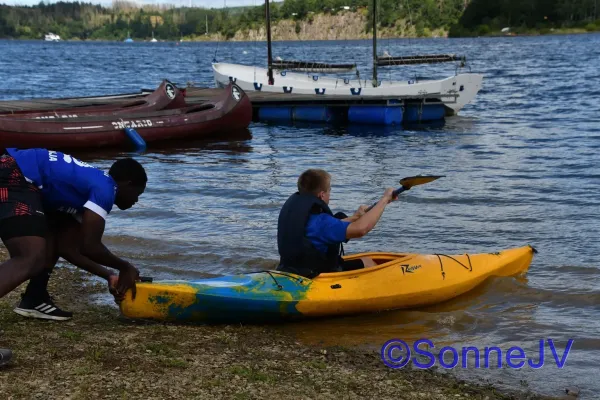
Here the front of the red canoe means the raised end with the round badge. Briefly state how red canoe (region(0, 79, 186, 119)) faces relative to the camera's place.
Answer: facing to the right of the viewer

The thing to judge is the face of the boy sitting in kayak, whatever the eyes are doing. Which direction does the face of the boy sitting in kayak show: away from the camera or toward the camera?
away from the camera

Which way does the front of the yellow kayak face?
to the viewer's right

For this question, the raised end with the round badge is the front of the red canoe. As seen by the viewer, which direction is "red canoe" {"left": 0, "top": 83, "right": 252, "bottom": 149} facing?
to the viewer's right

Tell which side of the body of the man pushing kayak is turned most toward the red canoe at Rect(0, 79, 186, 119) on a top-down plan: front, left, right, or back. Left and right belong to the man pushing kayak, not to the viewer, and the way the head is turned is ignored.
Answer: left

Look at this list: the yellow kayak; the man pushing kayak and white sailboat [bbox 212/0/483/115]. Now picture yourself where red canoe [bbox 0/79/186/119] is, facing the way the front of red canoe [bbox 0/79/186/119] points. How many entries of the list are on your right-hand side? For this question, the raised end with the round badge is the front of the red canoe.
2

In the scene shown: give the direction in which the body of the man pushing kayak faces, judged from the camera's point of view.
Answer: to the viewer's right

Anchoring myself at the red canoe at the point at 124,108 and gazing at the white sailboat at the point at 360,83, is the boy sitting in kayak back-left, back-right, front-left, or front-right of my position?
back-right

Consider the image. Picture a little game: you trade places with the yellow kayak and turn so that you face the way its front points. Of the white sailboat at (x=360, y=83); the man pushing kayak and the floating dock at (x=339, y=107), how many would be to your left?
2
